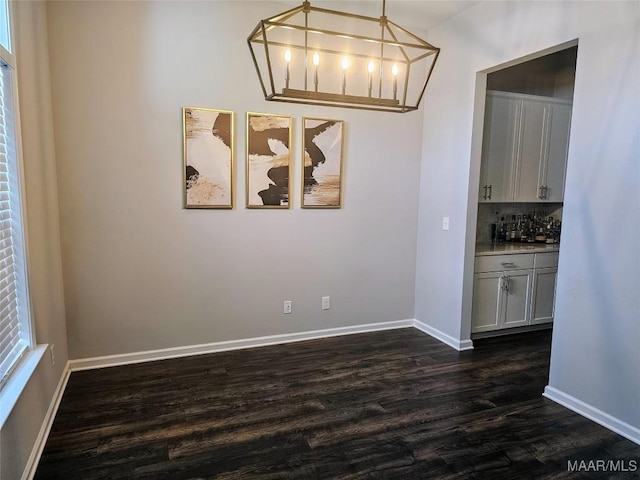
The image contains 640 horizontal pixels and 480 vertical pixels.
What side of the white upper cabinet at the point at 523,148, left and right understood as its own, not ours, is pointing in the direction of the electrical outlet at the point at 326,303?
right

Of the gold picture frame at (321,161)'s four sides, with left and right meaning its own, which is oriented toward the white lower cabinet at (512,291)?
left

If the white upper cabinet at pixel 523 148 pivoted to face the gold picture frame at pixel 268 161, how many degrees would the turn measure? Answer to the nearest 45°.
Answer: approximately 90° to its right

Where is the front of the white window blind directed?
to the viewer's right

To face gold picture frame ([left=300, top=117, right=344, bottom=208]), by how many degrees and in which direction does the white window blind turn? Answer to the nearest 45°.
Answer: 0° — it already faces it

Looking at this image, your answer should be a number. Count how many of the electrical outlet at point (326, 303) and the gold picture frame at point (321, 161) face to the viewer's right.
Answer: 0

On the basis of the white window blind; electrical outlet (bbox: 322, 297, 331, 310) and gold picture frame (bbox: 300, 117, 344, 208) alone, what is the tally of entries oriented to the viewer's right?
1

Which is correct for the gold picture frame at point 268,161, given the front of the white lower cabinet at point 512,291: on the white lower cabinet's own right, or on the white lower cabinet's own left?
on the white lower cabinet's own right

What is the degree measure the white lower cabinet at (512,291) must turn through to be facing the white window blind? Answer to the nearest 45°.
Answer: approximately 90° to its right

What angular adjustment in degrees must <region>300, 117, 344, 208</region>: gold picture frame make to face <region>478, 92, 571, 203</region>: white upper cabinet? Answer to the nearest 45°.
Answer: approximately 90° to its left

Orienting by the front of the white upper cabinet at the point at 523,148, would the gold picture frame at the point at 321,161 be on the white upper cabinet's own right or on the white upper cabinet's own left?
on the white upper cabinet's own right

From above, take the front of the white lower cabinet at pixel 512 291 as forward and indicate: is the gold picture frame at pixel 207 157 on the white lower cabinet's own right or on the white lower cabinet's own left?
on the white lower cabinet's own right

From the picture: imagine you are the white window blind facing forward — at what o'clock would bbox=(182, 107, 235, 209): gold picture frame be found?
The gold picture frame is roughly at 11 o'clock from the white window blind.
